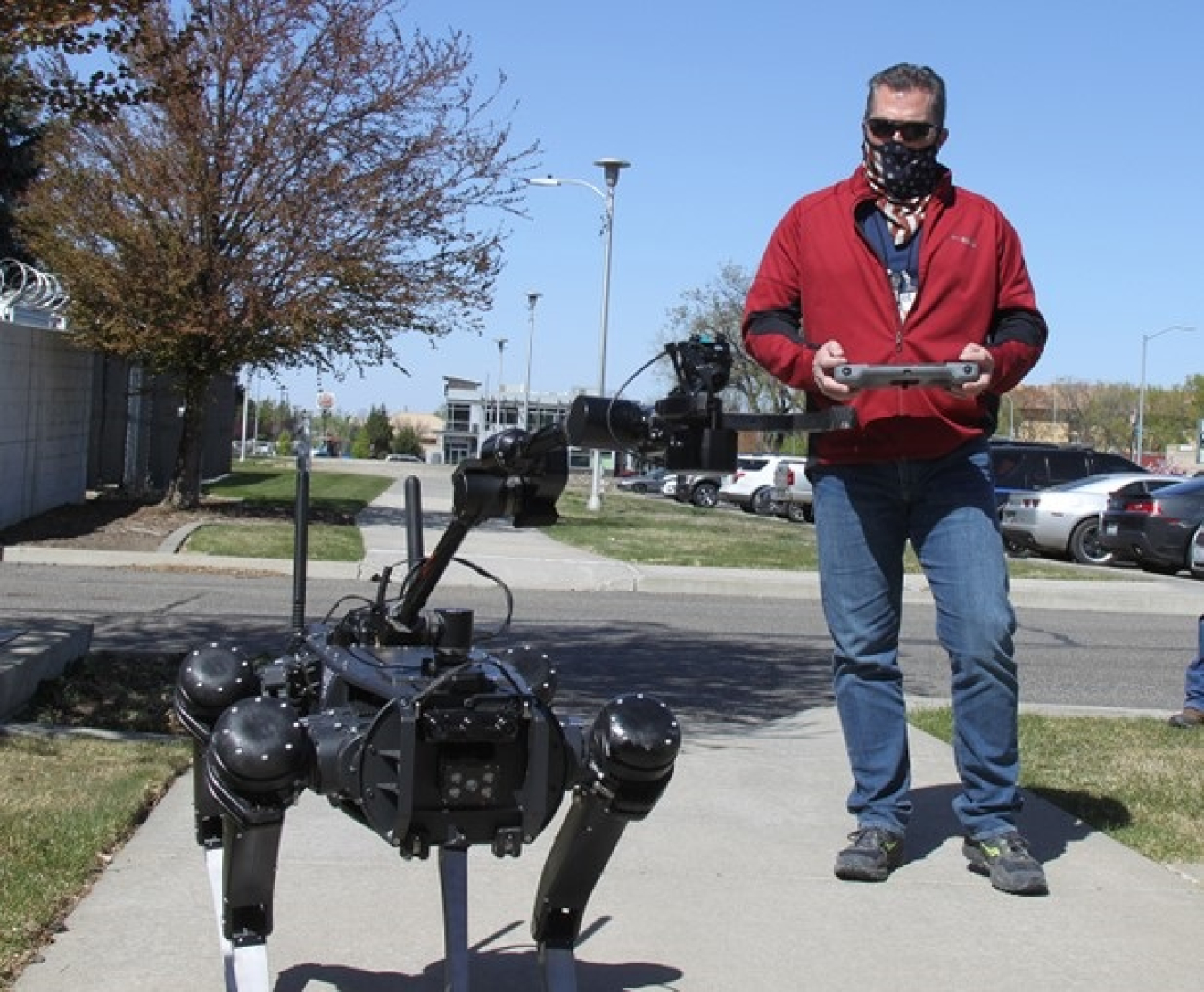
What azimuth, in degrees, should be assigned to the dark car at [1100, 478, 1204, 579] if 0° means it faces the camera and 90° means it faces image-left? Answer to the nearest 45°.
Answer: approximately 225°

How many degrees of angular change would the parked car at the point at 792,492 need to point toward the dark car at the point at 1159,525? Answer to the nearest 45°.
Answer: approximately 135° to its right

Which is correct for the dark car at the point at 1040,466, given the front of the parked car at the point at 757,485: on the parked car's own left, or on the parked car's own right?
on the parked car's own right

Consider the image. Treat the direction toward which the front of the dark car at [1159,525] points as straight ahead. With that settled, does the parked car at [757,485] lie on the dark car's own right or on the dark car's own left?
on the dark car's own left

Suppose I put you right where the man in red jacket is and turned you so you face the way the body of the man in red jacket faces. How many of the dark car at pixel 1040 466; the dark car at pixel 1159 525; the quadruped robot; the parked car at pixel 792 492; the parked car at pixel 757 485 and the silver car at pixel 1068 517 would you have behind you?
5

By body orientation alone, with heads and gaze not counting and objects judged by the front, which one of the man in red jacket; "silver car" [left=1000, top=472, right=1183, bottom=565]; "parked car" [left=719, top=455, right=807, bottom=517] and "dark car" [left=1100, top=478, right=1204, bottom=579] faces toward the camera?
the man in red jacket
